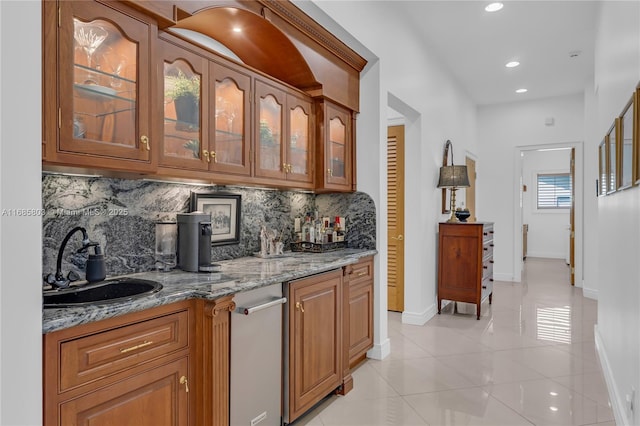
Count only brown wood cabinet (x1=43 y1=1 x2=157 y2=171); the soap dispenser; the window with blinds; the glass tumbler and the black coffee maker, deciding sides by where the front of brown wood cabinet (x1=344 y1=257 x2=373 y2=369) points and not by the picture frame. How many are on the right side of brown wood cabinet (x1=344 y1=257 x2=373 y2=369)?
4

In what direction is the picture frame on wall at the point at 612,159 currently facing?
to the viewer's left

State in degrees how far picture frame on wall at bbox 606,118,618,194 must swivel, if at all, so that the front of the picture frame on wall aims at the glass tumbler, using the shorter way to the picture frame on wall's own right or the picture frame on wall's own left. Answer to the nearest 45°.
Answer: approximately 45° to the picture frame on wall's own left

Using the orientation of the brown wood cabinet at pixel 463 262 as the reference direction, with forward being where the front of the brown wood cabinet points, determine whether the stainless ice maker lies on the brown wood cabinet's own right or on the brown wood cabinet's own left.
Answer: on the brown wood cabinet's own right

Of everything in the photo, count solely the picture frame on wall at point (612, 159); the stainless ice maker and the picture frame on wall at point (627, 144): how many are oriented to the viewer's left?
2

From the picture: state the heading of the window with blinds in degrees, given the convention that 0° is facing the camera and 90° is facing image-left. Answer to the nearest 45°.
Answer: approximately 0°

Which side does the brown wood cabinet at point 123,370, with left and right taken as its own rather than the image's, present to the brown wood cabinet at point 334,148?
left

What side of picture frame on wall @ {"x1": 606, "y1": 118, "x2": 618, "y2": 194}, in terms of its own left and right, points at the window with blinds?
right

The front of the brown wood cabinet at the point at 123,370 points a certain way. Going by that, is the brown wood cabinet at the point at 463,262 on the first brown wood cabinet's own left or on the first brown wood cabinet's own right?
on the first brown wood cabinet's own left
